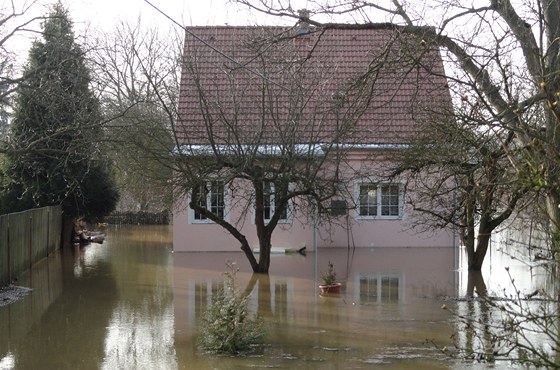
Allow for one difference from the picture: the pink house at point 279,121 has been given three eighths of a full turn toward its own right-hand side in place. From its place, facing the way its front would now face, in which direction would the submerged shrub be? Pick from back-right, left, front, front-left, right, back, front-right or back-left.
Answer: back-left

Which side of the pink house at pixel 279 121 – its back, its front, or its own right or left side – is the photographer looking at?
front

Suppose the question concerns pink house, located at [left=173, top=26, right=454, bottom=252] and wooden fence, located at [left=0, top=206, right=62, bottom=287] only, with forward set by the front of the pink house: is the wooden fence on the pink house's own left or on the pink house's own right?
on the pink house's own right

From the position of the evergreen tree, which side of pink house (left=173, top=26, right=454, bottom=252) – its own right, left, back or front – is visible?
right
